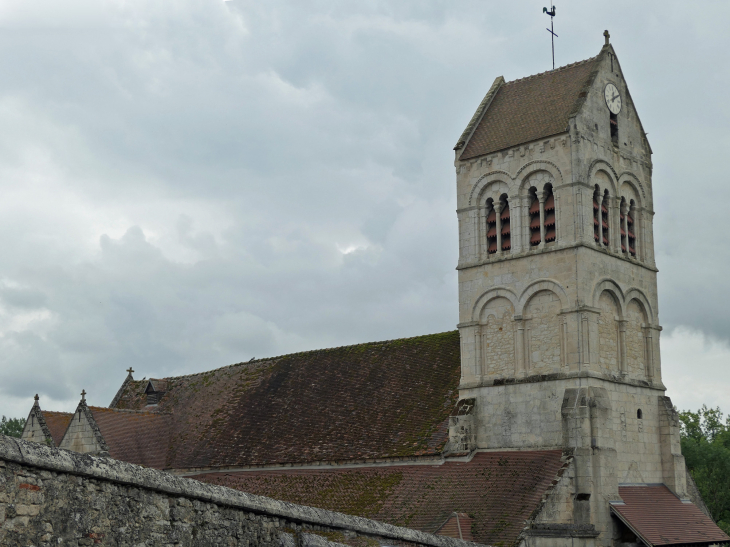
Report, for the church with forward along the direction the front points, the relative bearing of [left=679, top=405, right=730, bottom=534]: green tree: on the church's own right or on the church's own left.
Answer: on the church's own left

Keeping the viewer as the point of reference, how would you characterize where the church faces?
facing the viewer and to the right of the viewer

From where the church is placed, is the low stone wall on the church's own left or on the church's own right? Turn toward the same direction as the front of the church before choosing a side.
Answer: on the church's own right
